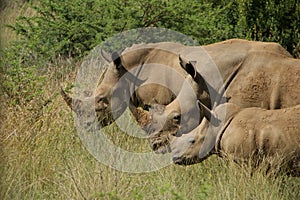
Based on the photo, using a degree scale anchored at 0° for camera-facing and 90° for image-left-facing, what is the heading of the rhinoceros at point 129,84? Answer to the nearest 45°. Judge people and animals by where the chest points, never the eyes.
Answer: approximately 90°

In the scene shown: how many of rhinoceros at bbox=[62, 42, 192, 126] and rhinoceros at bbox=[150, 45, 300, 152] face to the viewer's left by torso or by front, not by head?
2

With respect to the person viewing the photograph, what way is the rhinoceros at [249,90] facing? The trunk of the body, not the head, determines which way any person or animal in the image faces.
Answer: facing to the left of the viewer

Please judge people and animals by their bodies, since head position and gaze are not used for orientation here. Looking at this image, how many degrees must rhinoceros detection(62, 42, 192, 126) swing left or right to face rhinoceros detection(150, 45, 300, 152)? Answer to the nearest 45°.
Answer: approximately 135° to its left
